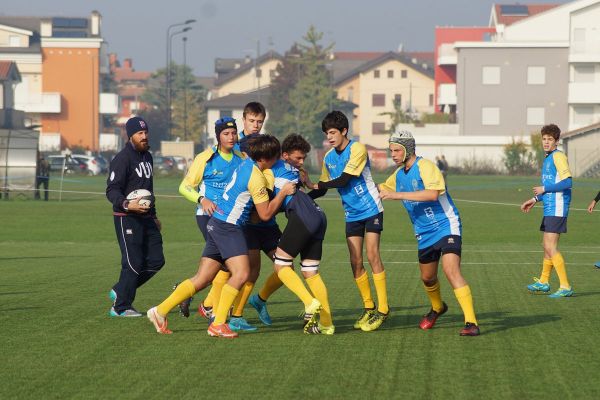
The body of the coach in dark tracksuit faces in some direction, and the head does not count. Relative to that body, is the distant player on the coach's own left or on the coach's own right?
on the coach's own left

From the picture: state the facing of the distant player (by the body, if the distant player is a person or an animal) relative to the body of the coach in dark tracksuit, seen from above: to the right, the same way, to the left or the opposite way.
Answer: to the right

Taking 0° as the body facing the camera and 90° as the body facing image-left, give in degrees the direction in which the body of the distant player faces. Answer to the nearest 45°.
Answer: approximately 45°

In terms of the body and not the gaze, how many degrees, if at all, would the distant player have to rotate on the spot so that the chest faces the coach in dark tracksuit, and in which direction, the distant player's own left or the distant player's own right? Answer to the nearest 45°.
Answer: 0° — they already face them

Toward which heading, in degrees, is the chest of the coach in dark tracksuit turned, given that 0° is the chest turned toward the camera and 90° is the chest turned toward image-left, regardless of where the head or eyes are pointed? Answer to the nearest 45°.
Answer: approximately 315°
